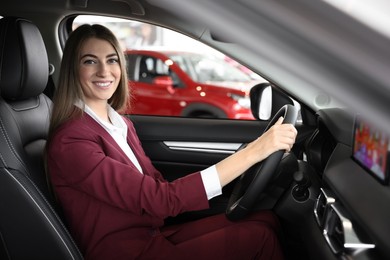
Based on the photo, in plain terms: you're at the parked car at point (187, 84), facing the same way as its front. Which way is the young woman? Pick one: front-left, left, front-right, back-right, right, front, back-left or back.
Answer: front-right

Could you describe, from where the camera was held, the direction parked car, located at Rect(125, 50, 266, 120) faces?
facing the viewer and to the right of the viewer

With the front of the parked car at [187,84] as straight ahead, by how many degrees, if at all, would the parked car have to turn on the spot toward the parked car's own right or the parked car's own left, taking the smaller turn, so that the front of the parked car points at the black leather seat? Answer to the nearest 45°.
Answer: approximately 45° to the parked car's own right

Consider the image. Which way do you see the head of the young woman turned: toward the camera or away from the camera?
toward the camera
